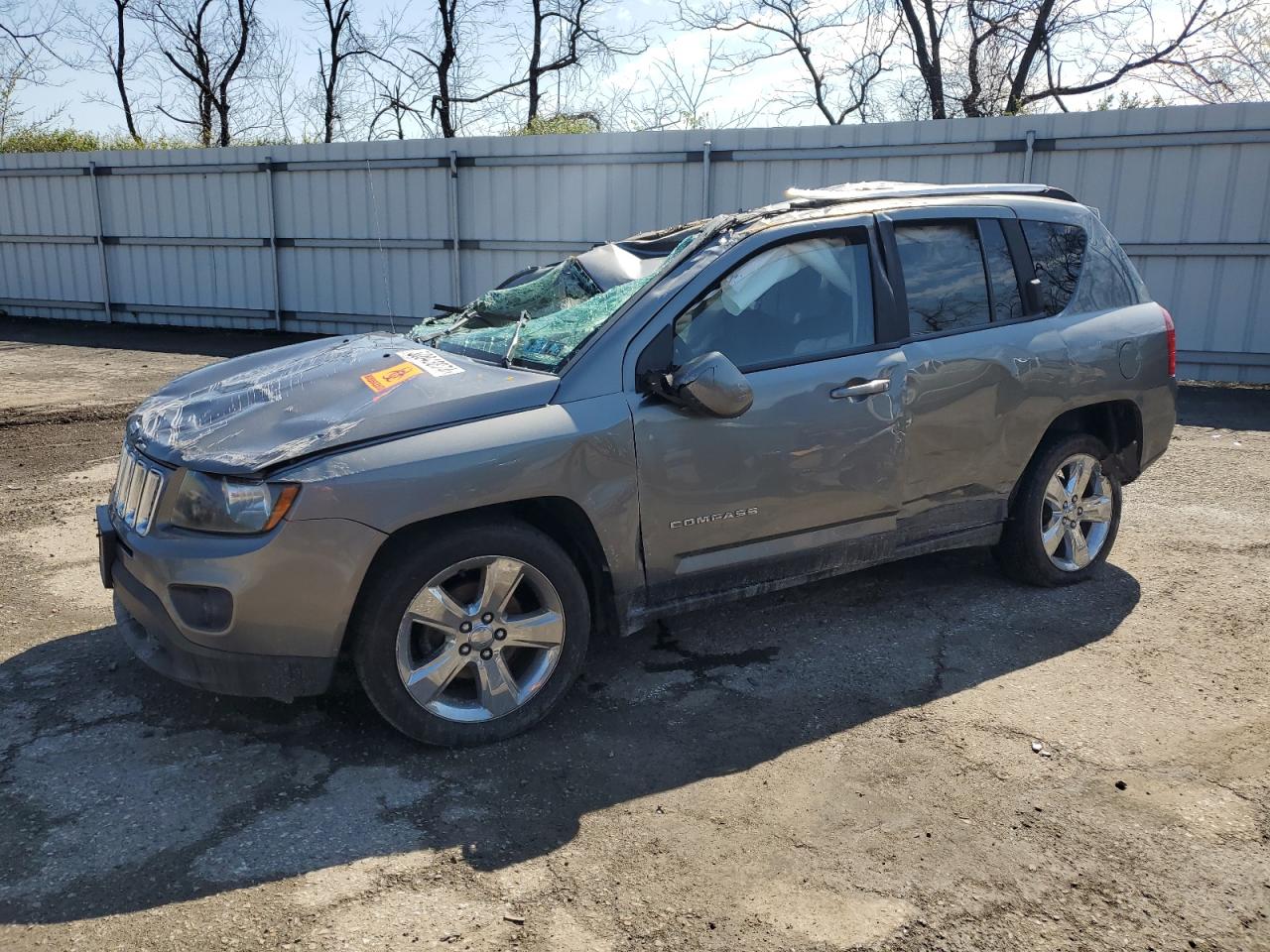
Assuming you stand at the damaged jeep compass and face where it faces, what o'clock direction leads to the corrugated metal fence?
The corrugated metal fence is roughly at 4 o'clock from the damaged jeep compass.

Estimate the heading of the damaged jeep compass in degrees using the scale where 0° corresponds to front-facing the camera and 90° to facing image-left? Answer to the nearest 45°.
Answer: approximately 45°
